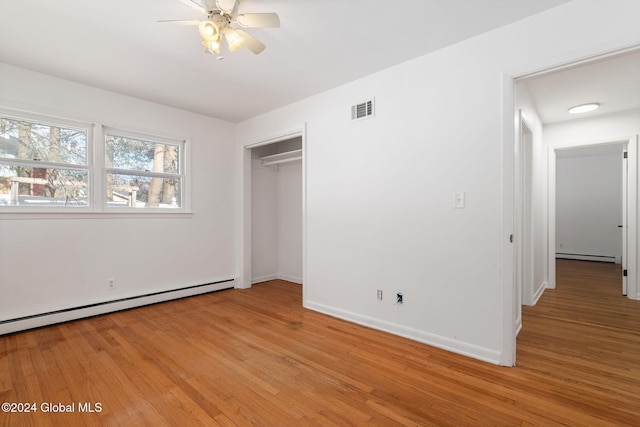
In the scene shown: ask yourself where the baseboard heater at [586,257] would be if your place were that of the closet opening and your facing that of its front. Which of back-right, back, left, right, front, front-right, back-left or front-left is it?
back-left

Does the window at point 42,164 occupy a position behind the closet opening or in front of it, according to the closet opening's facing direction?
in front

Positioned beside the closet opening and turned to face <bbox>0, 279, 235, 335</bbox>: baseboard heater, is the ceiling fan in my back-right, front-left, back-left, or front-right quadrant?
front-left

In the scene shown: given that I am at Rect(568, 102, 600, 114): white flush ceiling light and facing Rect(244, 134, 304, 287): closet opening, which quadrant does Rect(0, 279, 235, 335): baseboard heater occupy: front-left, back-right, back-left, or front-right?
front-left

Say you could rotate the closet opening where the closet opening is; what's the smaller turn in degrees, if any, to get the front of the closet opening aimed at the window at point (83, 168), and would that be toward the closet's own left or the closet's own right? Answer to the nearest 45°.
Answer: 0° — it already faces it

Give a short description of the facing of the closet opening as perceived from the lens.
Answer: facing the viewer and to the left of the viewer

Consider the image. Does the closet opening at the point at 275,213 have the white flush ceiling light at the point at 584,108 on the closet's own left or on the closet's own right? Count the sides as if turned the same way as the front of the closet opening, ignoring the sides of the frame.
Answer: on the closet's own left

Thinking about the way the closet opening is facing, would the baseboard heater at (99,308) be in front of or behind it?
in front

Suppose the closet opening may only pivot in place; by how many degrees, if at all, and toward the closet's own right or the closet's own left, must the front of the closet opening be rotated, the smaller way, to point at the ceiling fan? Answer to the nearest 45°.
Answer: approximately 45° to the closet's own left

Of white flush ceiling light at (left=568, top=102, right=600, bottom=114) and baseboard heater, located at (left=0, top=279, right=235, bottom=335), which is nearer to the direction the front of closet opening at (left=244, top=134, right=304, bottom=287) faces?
the baseboard heater
